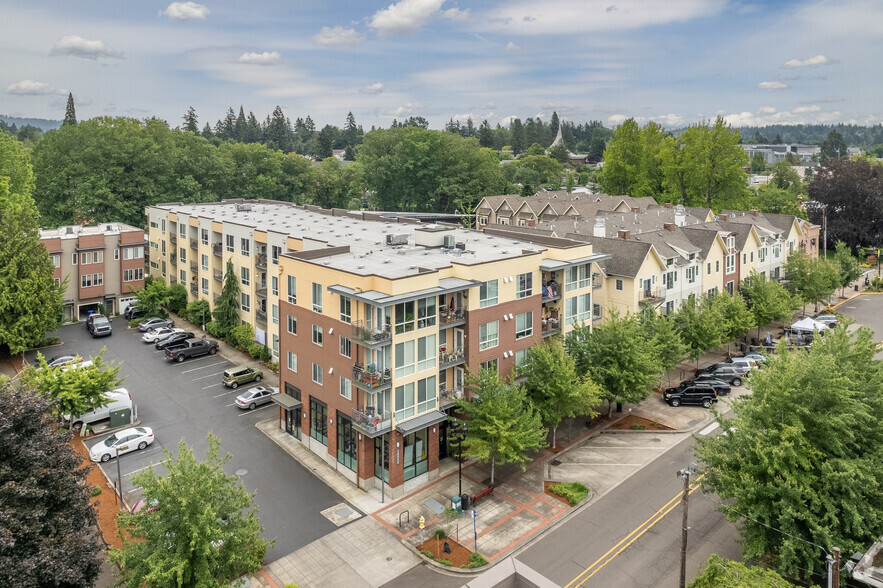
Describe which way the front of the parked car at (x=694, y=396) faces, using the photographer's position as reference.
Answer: facing to the left of the viewer

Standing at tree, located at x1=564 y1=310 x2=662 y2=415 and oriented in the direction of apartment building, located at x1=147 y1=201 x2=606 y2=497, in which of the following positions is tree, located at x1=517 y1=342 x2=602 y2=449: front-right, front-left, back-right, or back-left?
front-left

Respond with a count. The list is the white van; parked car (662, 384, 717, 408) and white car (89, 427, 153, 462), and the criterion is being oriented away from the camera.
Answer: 0

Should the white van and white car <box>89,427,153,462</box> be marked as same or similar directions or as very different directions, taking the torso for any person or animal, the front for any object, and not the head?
same or similar directions

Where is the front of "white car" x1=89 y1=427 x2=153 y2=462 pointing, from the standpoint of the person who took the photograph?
facing the viewer and to the left of the viewer

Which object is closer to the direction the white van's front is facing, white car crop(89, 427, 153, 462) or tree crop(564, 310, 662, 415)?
the white car

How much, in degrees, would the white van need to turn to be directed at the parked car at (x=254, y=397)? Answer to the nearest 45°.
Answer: approximately 135° to its left

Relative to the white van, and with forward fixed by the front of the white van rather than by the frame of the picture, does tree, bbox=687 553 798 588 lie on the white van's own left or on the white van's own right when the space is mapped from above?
on the white van's own left

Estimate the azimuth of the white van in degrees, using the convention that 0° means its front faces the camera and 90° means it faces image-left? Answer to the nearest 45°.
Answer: approximately 45°
